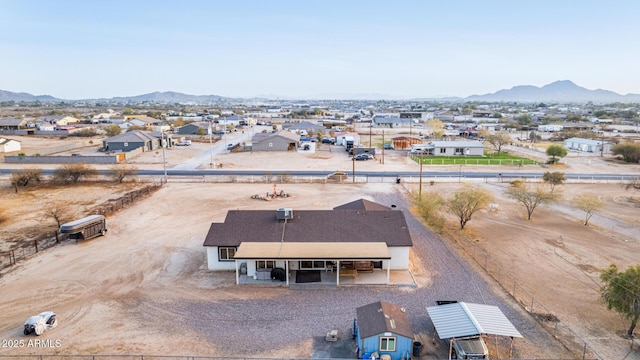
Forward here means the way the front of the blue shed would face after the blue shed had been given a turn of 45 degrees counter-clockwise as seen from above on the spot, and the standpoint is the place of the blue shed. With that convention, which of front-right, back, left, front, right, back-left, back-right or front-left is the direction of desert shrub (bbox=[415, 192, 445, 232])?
back-left

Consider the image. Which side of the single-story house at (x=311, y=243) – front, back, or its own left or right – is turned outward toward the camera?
back

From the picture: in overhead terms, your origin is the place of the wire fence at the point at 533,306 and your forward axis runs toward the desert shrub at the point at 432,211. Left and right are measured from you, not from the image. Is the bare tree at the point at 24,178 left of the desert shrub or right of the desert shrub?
left

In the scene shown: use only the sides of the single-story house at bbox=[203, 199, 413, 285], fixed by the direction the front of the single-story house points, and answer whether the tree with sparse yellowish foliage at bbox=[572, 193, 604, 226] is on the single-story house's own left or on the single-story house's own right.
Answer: on the single-story house's own right

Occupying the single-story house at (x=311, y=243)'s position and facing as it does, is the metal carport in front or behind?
behind

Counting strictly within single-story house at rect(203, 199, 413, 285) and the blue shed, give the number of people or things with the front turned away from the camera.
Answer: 1

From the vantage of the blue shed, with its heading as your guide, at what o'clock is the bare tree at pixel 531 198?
The bare tree is roughly at 7 o'clock from the blue shed.

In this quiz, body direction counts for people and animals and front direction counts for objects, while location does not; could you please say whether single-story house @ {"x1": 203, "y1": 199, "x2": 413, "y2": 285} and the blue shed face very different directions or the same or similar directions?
very different directions

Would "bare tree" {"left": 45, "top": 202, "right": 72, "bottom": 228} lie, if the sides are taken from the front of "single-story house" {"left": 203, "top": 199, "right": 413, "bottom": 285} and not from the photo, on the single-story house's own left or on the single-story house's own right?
on the single-story house's own left

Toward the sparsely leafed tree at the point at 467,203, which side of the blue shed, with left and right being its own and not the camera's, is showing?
back

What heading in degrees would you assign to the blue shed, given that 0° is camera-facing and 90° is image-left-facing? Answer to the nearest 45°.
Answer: approximately 0°

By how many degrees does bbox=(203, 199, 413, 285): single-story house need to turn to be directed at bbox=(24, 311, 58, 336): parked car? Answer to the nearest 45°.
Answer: approximately 135° to its left

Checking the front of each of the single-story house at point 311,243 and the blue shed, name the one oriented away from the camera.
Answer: the single-story house
